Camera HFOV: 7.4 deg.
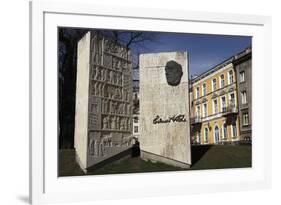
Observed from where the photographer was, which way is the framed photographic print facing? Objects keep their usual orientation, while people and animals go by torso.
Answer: facing the viewer and to the right of the viewer
